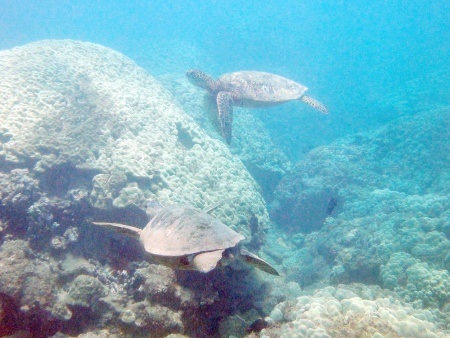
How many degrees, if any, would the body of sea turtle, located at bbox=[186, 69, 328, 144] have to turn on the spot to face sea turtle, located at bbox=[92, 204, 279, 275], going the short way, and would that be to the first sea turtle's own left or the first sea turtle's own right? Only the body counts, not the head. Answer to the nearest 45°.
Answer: approximately 90° to the first sea turtle's own left

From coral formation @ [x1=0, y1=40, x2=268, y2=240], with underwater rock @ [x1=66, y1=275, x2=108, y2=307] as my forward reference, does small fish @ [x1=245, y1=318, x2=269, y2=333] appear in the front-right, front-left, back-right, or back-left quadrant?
front-left

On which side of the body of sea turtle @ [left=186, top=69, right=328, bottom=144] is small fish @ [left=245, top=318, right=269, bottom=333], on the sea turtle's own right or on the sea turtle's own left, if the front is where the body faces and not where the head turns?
on the sea turtle's own left

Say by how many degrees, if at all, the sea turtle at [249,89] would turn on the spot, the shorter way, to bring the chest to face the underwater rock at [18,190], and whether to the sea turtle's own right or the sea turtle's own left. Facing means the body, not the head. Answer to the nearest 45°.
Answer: approximately 45° to the sea turtle's own left

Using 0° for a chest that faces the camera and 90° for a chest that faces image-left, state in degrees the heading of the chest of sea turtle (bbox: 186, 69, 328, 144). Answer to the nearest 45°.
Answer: approximately 90°

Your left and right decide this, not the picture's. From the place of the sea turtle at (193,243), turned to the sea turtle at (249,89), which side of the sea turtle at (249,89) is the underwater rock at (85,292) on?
left
